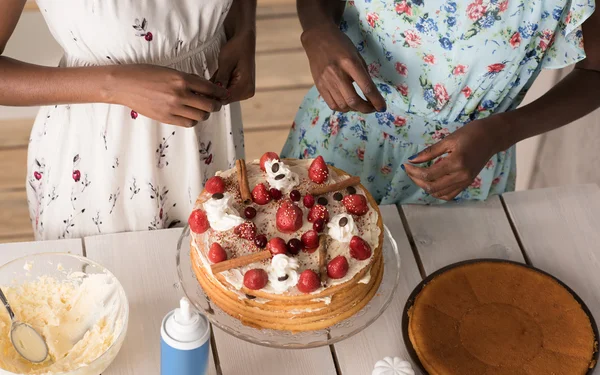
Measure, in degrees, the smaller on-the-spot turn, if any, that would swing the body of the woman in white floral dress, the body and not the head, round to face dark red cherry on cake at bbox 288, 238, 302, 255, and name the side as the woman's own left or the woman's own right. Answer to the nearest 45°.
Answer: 0° — they already face it

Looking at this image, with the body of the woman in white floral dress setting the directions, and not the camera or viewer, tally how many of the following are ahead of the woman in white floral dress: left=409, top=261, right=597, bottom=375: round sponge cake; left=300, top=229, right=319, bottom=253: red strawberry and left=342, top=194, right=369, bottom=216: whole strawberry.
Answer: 3

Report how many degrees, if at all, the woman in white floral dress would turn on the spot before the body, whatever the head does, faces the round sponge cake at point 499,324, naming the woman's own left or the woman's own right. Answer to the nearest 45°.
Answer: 0° — they already face it

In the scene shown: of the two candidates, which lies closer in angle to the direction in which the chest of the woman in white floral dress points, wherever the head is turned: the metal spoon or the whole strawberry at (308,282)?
the whole strawberry

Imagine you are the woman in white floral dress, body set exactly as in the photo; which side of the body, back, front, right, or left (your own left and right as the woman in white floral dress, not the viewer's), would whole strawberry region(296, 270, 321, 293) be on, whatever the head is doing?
front

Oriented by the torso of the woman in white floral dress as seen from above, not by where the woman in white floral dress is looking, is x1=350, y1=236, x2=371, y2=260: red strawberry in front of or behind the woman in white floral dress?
in front

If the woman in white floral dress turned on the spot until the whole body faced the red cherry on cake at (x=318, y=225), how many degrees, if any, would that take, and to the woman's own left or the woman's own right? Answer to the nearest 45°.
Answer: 0° — they already face it

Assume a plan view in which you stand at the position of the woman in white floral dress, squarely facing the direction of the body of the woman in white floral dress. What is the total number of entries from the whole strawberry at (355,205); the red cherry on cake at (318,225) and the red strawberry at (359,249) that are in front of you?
3

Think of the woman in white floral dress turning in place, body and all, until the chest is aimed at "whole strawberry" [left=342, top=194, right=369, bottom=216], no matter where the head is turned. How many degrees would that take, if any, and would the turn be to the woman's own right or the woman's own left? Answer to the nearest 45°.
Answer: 0° — they already face it

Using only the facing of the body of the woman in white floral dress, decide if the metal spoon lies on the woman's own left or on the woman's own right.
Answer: on the woman's own right

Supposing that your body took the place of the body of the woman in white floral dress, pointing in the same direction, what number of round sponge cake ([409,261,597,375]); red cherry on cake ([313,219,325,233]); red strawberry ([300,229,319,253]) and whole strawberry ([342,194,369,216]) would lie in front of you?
4

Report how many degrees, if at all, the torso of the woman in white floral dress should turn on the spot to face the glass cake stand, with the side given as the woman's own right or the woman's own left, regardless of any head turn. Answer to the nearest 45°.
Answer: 0° — they already face it

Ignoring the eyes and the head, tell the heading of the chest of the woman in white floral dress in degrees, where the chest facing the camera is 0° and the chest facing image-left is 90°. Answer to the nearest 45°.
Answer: approximately 315°
